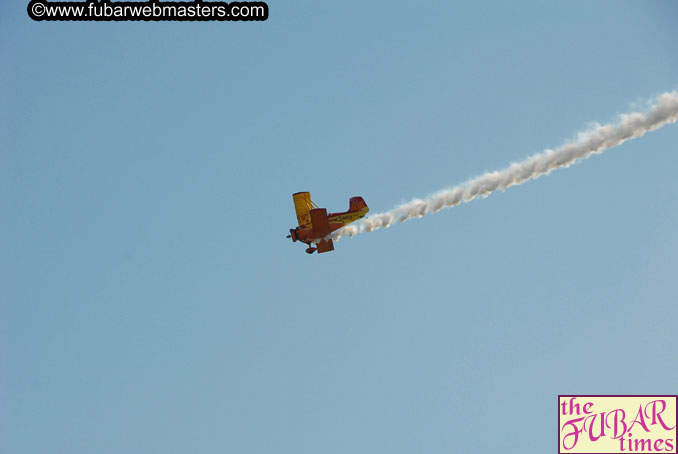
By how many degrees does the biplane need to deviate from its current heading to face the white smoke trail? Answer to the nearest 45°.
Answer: approximately 135° to its left

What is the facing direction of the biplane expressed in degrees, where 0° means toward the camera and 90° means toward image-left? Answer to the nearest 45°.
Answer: approximately 90°
